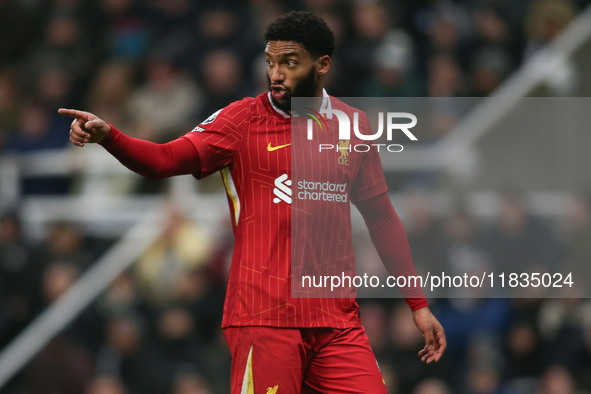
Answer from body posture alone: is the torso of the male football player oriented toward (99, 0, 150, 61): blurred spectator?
no

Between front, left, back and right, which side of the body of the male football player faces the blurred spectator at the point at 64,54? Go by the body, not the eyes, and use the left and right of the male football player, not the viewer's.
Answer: back

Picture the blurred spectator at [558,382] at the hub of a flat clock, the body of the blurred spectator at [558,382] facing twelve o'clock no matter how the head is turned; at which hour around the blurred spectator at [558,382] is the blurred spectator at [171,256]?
the blurred spectator at [171,256] is roughly at 3 o'clock from the blurred spectator at [558,382].

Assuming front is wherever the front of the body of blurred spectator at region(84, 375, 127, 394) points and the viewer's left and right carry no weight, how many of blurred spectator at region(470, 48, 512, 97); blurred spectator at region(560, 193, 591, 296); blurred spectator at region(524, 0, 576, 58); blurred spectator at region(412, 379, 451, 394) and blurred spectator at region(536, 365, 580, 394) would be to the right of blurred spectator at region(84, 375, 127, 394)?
0

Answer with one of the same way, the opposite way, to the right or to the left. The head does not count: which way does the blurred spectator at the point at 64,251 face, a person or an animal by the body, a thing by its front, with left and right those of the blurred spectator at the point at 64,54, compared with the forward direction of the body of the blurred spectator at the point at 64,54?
the same way

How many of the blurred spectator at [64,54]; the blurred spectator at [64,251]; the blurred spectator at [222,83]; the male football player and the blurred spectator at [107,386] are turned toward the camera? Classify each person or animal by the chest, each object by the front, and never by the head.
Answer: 5

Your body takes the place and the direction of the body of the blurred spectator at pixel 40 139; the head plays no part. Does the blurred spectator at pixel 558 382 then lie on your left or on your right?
on your left

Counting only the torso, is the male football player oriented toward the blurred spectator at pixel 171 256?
no

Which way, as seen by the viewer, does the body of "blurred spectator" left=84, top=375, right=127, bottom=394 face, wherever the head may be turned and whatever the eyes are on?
toward the camera

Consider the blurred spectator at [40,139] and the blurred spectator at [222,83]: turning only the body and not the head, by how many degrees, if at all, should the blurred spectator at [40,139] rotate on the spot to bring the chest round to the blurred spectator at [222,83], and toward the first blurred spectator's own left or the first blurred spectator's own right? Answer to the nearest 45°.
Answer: approximately 45° to the first blurred spectator's own left

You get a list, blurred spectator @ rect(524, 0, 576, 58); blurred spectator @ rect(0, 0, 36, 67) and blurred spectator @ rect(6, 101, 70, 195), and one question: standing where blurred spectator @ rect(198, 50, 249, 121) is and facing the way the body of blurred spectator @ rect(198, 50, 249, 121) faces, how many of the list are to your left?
1

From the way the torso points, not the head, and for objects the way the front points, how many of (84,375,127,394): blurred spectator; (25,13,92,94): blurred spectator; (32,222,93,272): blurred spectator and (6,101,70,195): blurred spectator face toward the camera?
4

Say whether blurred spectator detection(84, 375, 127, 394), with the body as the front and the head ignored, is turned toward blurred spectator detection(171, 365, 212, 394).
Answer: no

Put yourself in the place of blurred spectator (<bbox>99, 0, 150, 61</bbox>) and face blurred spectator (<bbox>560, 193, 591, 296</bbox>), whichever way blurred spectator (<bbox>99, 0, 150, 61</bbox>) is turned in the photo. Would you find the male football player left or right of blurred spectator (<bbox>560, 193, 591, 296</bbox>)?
right

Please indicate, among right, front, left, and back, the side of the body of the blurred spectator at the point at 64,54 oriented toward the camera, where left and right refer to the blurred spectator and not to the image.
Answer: front

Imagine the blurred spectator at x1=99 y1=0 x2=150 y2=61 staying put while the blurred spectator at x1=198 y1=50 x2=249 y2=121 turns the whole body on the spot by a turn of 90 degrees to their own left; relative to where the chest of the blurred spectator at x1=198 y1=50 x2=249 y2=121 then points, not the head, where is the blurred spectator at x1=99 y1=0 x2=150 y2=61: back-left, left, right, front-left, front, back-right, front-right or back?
back-left
